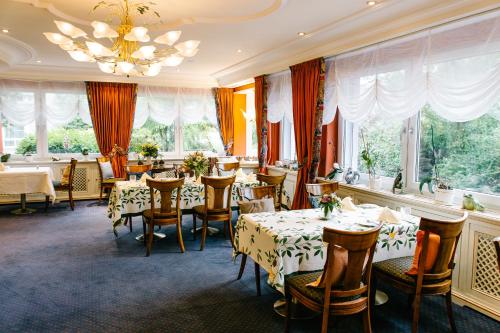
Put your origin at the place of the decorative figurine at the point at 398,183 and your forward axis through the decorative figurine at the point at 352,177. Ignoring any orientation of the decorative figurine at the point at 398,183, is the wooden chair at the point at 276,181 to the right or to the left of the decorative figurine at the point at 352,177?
left

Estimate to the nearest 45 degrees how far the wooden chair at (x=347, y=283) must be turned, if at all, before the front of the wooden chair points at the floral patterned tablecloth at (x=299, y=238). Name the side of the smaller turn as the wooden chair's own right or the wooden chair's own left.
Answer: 0° — it already faces it

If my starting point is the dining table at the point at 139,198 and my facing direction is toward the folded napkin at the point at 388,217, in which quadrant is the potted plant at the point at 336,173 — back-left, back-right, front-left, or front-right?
front-left

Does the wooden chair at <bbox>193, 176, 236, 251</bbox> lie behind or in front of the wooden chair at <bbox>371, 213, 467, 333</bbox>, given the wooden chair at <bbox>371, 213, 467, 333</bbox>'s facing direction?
in front

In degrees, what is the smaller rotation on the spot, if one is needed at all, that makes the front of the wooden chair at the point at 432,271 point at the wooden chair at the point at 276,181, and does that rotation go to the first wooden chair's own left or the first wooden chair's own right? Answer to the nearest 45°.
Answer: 0° — it already faces it

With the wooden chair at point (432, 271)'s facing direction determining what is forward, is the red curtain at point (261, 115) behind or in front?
in front

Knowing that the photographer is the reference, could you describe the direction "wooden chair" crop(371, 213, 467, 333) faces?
facing away from the viewer and to the left of the viewer

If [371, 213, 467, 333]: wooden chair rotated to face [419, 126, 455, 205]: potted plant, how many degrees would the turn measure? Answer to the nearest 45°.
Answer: approximately 45° to its right

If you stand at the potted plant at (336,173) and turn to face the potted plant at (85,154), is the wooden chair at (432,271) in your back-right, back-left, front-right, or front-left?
back-left

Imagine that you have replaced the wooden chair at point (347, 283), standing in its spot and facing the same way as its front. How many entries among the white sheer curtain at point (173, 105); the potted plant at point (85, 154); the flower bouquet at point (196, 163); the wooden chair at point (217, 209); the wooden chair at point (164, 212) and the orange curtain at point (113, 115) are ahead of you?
6

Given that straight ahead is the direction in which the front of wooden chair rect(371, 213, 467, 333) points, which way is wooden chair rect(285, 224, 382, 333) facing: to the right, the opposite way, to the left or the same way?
the same way

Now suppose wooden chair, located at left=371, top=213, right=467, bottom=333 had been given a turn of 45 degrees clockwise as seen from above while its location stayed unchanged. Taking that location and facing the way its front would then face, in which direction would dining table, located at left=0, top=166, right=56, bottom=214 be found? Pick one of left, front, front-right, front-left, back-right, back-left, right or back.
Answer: left

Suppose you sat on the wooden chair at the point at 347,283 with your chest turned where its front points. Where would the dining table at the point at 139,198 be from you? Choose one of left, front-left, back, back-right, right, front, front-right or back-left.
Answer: front

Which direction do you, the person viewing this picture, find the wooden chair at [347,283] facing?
facing away from the viewer and to the left of the viewer

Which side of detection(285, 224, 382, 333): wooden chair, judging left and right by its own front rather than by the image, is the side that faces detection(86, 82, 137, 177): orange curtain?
front

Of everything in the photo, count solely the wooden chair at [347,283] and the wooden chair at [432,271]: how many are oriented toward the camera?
0

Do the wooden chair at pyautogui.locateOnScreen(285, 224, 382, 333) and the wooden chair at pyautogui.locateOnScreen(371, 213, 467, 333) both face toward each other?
no

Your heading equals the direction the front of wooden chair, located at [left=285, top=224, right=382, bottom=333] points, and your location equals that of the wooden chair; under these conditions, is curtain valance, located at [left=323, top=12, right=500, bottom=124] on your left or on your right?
on your right

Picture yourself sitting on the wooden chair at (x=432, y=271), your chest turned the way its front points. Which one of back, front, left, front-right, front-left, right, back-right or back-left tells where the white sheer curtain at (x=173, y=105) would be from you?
front

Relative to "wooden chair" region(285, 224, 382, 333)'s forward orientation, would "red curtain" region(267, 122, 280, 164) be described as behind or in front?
in front

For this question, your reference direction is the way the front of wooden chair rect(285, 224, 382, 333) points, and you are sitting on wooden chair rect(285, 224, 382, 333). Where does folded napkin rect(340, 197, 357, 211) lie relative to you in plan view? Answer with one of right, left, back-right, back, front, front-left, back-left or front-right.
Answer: front-right
